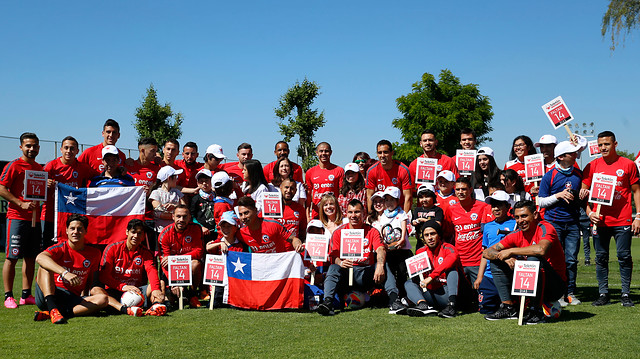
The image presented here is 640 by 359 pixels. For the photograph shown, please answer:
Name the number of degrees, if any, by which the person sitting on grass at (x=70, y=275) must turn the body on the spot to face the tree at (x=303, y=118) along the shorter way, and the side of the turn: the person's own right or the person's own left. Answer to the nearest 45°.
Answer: approximately 135° to the person's own left

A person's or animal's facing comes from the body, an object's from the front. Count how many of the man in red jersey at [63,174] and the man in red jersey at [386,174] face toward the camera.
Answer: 2

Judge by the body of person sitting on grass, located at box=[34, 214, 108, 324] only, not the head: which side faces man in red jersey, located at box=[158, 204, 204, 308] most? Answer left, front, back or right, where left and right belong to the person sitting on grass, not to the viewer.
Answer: left

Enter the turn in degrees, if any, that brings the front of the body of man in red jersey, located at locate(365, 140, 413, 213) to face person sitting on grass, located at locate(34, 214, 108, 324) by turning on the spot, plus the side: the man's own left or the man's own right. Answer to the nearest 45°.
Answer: approximately 45° to the man's own right

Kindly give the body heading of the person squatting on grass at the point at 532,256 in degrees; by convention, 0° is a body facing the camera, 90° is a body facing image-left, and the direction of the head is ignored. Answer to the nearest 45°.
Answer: approximately 45°

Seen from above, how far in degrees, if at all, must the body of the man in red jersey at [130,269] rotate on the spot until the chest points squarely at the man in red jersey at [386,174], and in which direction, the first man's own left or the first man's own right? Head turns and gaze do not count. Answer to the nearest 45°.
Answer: approximately 90° to the first man's own left
